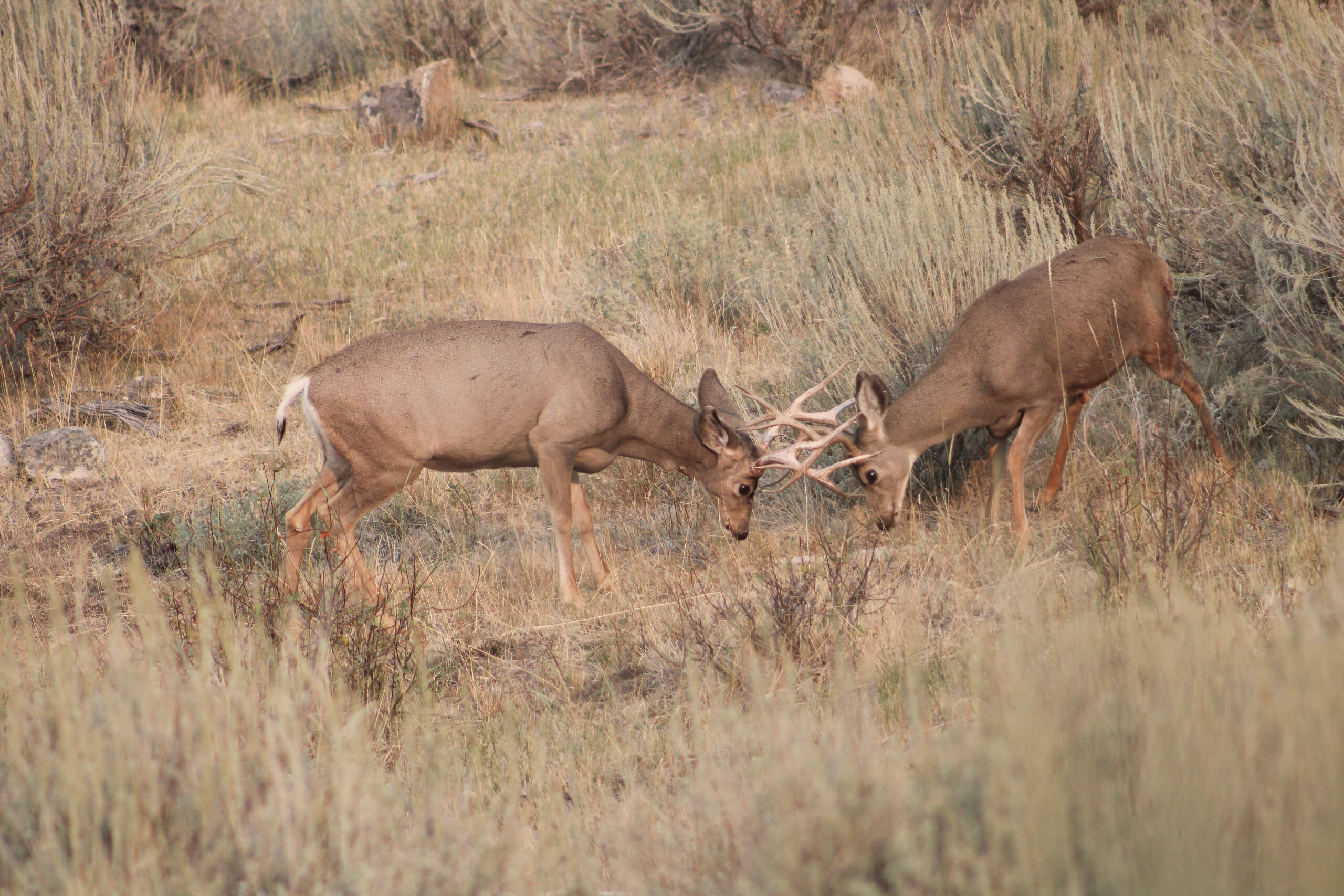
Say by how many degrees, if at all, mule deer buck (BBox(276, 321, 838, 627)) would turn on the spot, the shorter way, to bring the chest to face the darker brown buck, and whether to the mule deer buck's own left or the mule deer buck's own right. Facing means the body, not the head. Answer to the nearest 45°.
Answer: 0° — it already faces it

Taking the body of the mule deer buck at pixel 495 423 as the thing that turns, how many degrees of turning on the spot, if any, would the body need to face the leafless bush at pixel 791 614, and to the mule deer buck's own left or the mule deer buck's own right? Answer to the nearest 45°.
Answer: approximately 45° to the mule deer buck's own right

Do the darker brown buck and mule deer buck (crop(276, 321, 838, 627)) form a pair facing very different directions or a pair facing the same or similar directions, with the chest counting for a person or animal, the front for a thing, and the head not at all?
very different directions

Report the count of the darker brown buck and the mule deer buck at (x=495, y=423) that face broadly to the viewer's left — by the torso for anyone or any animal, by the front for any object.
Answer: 1

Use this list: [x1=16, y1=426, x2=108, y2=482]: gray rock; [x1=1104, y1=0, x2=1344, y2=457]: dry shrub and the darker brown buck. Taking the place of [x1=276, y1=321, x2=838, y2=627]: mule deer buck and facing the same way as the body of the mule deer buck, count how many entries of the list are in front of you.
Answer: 2

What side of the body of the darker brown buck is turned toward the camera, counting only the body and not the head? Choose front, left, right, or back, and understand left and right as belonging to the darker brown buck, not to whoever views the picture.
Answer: left

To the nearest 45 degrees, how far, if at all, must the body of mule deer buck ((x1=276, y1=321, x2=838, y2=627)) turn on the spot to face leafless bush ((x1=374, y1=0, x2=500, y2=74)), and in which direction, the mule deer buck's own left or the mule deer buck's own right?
approximately 90° to the mule deer buck's own left

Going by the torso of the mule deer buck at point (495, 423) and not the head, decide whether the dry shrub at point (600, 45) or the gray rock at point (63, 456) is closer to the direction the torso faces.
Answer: the dry shrub

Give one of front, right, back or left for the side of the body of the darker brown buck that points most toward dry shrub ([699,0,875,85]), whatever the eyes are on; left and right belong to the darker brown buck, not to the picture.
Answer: right

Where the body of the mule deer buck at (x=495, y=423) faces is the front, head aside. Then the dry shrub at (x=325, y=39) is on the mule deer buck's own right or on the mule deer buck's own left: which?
on the mule deer buck's own left

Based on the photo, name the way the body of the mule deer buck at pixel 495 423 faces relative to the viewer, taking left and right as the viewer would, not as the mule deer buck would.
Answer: facing to the right of the viewer

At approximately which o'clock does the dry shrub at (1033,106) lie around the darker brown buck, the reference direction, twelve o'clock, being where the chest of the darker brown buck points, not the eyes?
The dry shrub is roughly at 3 o'clock from the darker brown buck.
